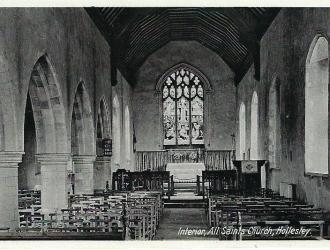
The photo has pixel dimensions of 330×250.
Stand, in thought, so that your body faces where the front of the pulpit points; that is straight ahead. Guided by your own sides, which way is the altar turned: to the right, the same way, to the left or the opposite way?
the same way

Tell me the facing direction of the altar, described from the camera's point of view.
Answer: facing the viewer

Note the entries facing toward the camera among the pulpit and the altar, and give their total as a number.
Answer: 2

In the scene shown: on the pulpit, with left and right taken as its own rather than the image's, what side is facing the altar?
back

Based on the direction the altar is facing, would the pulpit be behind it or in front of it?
in front

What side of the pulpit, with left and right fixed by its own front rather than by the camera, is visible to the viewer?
front
